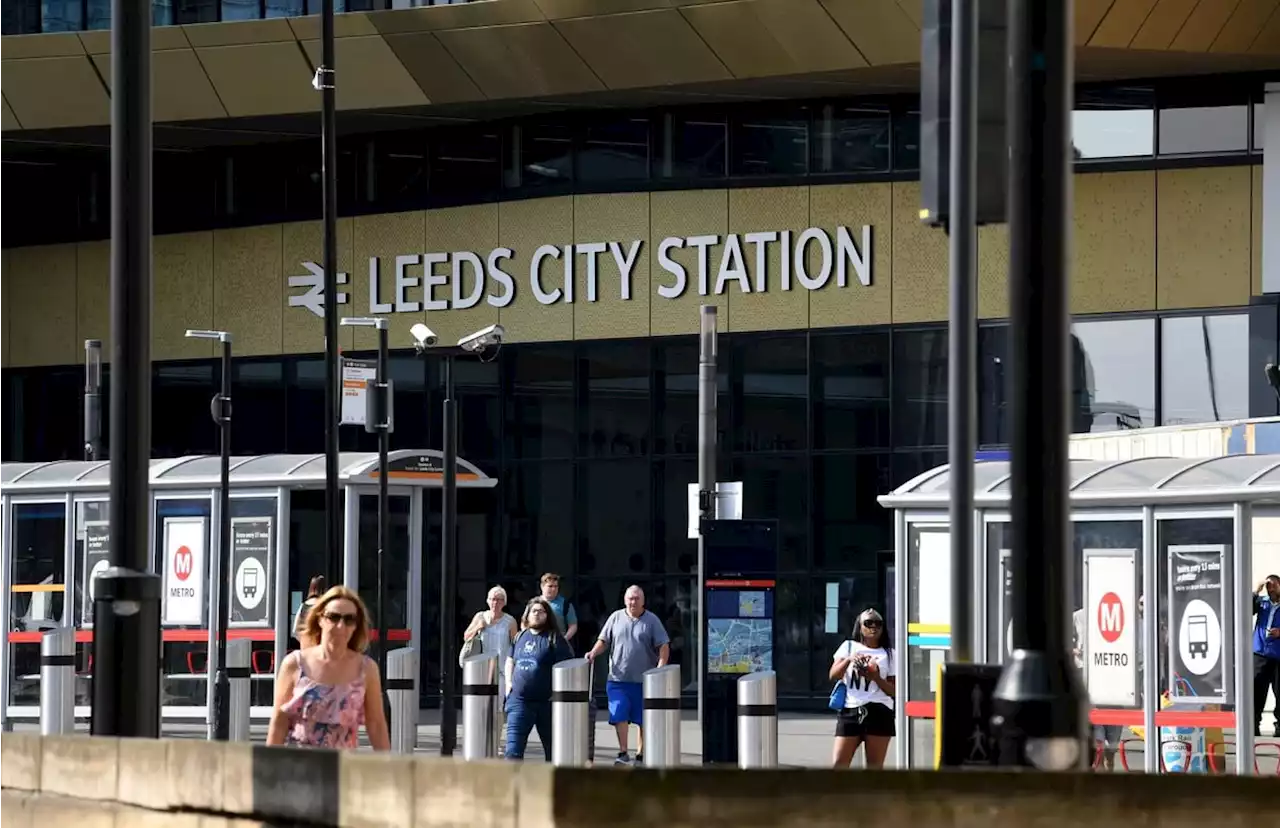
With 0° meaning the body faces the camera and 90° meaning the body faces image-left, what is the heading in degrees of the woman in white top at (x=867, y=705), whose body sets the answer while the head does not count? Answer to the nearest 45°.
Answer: approximately 0°

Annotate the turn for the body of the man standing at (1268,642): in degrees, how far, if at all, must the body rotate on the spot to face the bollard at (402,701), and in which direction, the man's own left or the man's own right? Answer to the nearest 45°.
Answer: approximately 45° to the man's own right

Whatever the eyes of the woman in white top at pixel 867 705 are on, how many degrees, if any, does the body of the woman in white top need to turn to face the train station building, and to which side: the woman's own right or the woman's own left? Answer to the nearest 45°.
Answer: approximately 180°

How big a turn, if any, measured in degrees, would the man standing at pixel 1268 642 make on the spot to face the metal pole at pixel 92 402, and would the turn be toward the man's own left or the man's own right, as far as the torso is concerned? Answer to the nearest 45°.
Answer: approximately 90° to the man's own right

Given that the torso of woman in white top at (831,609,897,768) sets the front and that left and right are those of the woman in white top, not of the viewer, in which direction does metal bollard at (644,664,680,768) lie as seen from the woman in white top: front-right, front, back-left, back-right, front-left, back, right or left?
right

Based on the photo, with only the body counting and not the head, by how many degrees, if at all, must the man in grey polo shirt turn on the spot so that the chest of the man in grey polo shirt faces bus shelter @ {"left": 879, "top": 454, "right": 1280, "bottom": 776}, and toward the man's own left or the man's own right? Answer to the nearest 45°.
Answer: approximately 45° to the man's own left

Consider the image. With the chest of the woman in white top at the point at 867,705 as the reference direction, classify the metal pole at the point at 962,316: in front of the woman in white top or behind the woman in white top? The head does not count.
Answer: in front
